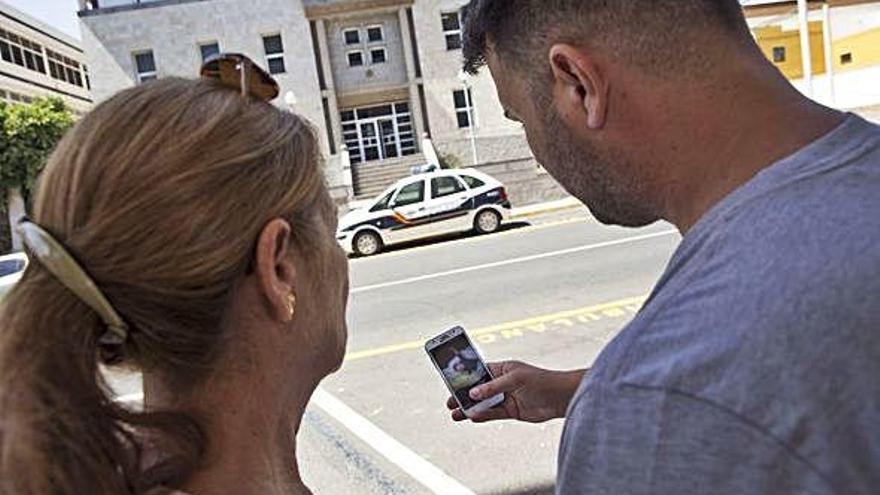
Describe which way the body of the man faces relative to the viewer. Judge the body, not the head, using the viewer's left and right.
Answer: facing away from the viewer and to the left of the viewer

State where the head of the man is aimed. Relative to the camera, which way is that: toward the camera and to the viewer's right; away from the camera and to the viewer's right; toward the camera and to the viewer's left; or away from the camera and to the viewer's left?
away from the camera and to the viewer's left

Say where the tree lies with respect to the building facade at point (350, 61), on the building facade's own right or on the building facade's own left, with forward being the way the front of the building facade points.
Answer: on the building facade's own right

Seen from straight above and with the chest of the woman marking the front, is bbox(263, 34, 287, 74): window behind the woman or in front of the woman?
in front

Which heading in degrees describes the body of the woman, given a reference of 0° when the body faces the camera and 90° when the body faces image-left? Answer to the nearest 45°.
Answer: approximately 225°

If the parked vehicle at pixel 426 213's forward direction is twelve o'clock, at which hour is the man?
The man is roughly at 9 o'clock from the parked vehicle.

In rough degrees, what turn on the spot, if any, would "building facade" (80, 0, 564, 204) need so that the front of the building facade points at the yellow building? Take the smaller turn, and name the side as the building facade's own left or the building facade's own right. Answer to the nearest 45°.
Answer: approximately 90° to the building facade's own left

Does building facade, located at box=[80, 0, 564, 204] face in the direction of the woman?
yes

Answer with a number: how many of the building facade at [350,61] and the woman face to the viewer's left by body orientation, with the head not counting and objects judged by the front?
0

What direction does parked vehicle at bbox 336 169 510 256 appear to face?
to the viewer's left

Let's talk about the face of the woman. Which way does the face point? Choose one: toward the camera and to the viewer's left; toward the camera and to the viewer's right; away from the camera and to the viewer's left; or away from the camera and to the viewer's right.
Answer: away from the camera and to the viewer's right

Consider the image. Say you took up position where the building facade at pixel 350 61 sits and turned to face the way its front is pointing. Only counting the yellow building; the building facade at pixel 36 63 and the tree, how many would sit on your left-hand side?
1

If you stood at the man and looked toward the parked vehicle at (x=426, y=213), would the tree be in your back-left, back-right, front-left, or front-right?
front-left

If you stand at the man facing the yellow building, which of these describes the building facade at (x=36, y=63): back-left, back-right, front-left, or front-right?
front-left

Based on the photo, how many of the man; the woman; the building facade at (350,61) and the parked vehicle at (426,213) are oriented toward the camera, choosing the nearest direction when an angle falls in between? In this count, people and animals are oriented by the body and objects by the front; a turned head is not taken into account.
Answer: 1

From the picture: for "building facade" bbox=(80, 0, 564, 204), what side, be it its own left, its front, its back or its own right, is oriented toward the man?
front

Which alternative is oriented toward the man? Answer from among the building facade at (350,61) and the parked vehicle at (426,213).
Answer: the building facade

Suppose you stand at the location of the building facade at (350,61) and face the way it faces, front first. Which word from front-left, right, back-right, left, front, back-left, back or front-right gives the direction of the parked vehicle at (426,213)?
front

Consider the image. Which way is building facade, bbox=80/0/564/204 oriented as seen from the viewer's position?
toward the camera
